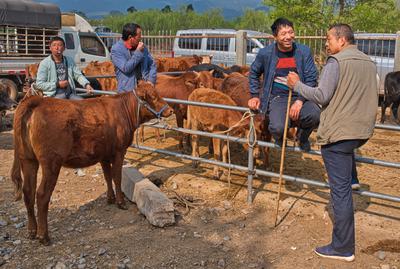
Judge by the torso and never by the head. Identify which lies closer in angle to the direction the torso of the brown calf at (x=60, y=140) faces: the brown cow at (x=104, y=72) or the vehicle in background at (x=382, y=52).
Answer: the vehicle in background

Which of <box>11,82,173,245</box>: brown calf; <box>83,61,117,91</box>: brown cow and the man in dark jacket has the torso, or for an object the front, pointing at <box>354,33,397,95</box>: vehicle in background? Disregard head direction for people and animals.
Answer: the brown calf

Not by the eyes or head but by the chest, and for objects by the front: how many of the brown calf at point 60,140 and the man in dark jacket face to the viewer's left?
0

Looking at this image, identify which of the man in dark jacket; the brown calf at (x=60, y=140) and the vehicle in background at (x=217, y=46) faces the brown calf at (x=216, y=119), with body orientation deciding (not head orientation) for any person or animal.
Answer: the brown calf at (x=60, y=140)

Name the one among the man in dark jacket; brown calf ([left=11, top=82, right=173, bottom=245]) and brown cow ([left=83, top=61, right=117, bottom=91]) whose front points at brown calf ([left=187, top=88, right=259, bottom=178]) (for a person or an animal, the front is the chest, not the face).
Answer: brown calf ([left=11, top=82, right=173, bottom=245])

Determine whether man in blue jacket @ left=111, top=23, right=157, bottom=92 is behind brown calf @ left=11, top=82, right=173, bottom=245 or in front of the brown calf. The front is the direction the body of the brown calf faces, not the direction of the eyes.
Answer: in front

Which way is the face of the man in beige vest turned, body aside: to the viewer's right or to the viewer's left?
to the viewer's left
